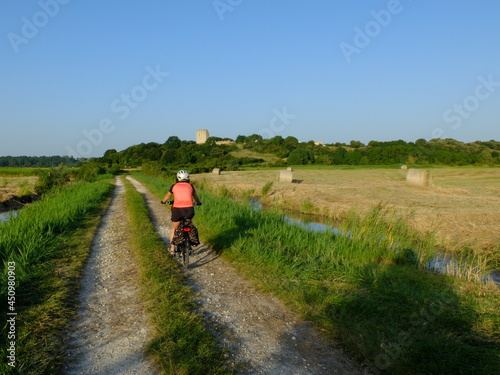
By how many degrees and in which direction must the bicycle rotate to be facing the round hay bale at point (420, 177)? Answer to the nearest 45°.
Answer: approximately 45° to its right

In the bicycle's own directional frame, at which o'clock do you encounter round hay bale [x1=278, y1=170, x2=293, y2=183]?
The round hay bale is roughly at 1 o'clock from the bicycle.

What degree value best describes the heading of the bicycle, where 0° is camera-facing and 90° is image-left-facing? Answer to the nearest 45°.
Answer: approximately 180°

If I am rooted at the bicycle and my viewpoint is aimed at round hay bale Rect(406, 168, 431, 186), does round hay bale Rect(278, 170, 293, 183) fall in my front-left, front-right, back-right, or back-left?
front-left

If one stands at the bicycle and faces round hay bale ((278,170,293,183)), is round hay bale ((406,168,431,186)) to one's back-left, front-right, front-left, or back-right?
front-right
